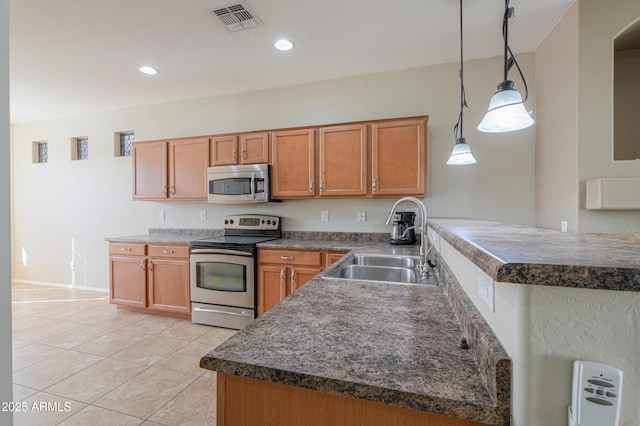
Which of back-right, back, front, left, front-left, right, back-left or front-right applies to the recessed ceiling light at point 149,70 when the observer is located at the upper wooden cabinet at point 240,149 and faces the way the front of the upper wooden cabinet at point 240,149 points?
front-right

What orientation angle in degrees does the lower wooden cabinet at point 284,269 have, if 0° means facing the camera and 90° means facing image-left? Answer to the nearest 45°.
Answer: approximately 0°

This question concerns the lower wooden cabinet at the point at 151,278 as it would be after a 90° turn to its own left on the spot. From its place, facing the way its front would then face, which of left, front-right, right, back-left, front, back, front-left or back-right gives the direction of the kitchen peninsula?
front-right

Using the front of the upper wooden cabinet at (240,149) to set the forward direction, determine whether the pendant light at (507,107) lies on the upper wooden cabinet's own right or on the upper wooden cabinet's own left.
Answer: on the upper wooden cabinet's own left

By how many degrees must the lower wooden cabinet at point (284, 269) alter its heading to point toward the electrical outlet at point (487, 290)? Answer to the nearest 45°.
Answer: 0° — it already faces it

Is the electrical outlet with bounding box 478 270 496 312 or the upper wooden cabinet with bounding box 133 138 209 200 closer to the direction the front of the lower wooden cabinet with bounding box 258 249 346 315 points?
the electrical outlet
